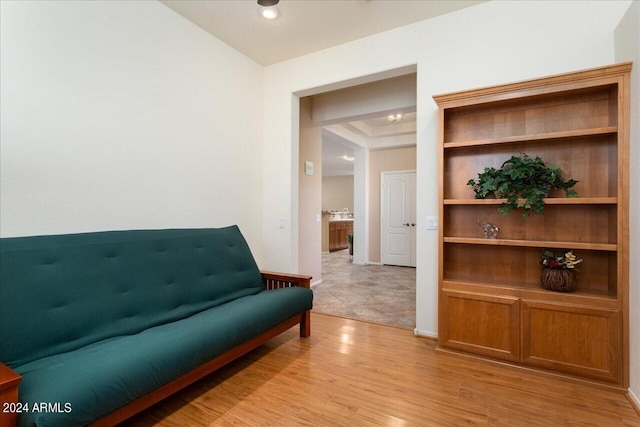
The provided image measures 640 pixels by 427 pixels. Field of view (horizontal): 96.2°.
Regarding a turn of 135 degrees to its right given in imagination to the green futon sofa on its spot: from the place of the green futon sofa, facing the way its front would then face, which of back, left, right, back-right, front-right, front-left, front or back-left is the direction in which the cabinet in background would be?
back-right

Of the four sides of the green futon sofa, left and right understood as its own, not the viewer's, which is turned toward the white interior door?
left

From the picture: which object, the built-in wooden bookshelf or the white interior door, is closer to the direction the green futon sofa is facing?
the built-in wooden bookshelf

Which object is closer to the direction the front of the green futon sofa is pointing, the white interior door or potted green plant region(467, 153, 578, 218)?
the potted green plant

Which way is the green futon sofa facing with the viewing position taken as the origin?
facing the viewer and to the right of the viewer

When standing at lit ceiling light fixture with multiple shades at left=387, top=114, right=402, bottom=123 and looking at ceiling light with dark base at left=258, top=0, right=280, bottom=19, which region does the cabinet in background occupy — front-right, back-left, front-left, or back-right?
back-right

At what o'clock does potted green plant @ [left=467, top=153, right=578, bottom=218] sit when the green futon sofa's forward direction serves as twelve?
The potted green plant is roughly at 11 o'clock from the green futon sofa.

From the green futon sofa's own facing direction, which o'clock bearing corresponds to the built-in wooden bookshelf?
The built-in wooden bookshelf is roughly at 11 o'clock from the green futon sofa.
